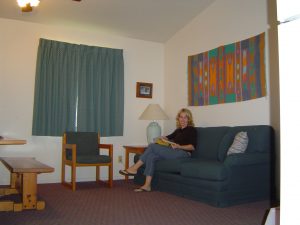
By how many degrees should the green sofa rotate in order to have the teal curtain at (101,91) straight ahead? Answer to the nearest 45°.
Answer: approximately 90° to its right

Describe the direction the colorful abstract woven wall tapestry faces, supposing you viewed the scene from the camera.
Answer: facing the viewer and to the left of the viewer

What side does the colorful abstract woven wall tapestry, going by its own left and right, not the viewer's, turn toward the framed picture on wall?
right

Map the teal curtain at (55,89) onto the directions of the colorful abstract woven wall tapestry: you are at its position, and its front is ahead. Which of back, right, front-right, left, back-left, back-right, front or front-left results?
front-right

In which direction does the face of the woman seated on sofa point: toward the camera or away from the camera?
toward the camera

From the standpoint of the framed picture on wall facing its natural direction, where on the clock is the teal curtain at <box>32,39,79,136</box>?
The teal curtain is roughly at 2 o'clock from the framed picture on wall.

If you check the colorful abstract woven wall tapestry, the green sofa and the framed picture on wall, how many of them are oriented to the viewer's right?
0

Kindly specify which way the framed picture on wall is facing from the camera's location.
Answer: facing the viewer

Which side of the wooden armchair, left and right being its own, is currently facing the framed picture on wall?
left

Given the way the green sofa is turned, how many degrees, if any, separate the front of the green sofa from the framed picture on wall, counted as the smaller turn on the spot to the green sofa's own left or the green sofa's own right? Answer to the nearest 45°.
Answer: approximately 90° to the green sofa's own right

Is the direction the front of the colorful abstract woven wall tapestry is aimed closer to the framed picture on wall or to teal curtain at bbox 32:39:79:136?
the teal curtain

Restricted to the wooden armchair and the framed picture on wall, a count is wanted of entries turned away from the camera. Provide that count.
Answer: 0

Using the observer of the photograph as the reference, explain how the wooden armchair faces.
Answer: facing the viewer and to the right of the viewer

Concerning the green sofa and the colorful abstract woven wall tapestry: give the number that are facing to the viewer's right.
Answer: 0

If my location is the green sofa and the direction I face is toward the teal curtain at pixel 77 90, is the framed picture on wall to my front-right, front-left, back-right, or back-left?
front-right
